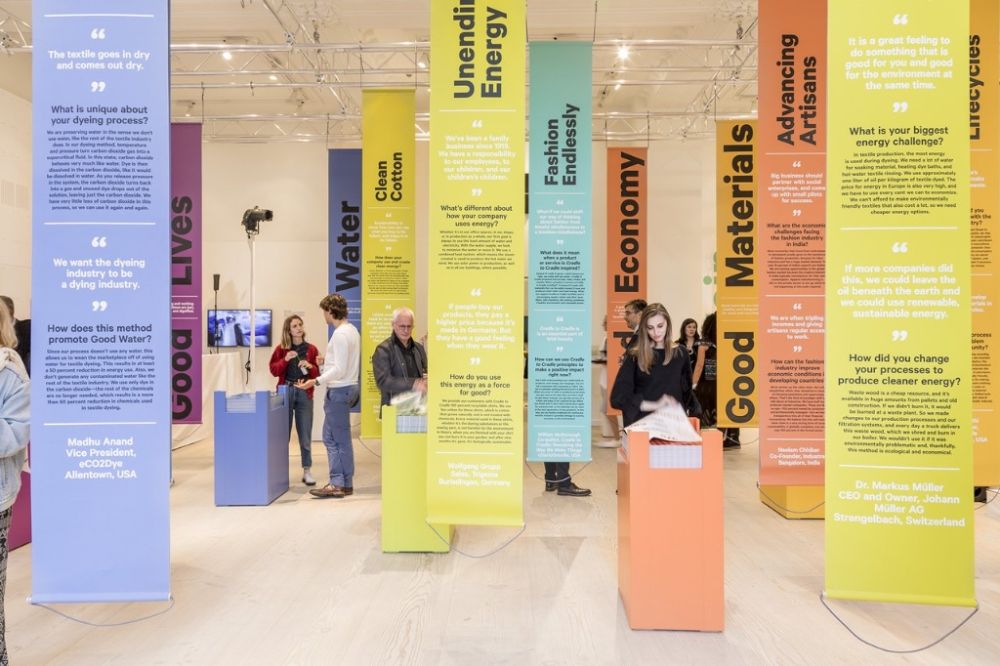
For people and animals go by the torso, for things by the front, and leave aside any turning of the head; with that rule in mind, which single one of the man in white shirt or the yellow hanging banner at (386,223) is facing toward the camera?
the yellow hanging banner

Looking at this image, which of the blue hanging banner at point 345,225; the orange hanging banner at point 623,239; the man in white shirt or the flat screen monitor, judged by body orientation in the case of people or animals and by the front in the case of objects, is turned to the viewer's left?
the man in white shirt

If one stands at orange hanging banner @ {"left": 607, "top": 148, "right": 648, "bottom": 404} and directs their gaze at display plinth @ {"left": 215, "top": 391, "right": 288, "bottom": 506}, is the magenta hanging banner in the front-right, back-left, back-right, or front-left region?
front-right

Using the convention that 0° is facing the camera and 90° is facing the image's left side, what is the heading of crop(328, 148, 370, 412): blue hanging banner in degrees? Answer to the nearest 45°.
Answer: approximately 0°

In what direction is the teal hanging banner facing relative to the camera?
toward the camera

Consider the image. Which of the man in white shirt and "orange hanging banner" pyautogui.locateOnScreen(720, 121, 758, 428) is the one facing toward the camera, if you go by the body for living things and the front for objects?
the orange hanging banner

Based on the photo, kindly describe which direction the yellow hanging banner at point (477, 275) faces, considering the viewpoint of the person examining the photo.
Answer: facing the viewer

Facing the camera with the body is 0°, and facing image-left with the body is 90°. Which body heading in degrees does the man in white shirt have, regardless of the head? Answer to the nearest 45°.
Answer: approximately 90°

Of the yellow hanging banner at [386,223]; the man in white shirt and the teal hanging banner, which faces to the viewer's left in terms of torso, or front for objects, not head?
the man in white shirt

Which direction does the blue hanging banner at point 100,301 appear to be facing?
toward the camera

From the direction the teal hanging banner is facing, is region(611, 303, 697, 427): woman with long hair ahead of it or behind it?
ahead

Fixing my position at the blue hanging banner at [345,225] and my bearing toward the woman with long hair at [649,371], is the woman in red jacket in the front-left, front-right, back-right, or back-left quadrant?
front-right

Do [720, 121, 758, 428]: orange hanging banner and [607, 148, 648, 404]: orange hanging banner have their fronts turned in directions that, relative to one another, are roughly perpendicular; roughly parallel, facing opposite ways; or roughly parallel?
roughly parallel

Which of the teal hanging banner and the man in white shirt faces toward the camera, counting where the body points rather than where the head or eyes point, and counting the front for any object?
the teal hanging banner

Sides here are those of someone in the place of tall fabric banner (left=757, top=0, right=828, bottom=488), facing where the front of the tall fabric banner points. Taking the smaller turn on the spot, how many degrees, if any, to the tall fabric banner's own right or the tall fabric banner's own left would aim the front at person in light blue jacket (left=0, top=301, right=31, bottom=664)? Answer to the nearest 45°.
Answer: approximately 45° to the tall fabric banner's own right

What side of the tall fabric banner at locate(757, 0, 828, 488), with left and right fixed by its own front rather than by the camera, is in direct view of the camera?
front

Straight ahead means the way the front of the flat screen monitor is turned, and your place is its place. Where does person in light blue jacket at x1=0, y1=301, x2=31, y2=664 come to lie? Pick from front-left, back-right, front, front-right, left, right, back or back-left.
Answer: front
